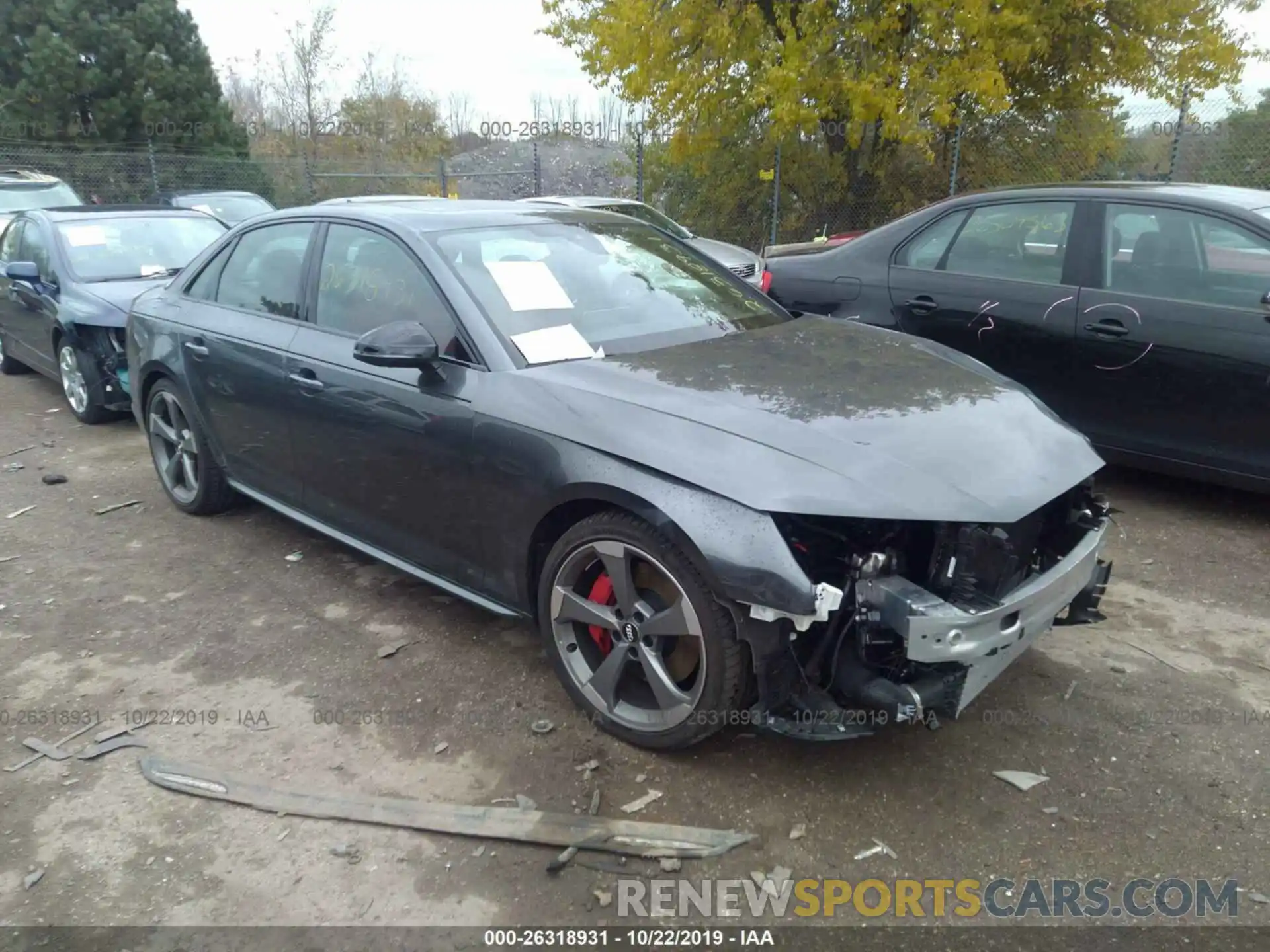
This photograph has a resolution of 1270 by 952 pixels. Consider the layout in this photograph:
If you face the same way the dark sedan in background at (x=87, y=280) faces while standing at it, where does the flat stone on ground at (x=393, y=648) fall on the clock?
The flat stone on ground is roughly at 1 o'clock from the dark sedan in background.

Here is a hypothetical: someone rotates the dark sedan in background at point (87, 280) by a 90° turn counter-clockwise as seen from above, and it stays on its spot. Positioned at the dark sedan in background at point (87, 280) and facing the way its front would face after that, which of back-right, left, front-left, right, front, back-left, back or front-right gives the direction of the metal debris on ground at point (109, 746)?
back-right

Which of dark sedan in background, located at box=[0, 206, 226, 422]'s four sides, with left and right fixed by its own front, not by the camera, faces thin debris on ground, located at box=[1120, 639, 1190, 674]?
front

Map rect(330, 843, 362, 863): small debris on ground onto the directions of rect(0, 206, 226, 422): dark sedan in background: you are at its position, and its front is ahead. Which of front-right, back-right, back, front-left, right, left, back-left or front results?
front-right

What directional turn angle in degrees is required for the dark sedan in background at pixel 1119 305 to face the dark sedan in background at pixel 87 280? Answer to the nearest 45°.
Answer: approximately 180°

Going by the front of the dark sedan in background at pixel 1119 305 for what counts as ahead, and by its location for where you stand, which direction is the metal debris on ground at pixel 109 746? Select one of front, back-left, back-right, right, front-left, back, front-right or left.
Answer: back-right

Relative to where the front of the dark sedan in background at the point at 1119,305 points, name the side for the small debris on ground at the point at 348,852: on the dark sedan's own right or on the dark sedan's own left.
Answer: on the dark sedan's own right

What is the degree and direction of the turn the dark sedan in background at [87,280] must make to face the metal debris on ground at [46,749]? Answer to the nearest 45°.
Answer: approximately 45° to its right

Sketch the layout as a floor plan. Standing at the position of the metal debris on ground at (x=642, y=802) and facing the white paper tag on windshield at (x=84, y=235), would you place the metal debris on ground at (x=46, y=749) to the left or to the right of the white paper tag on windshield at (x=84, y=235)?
left

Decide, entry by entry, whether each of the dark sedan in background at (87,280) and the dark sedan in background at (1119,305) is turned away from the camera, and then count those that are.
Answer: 0

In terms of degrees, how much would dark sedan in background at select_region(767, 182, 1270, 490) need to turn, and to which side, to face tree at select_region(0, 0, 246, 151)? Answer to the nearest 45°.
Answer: approximately 135° to its left

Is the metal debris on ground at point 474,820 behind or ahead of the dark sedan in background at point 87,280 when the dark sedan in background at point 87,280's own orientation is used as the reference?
ahead

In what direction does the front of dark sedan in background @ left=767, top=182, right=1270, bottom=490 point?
to the viewer's right
